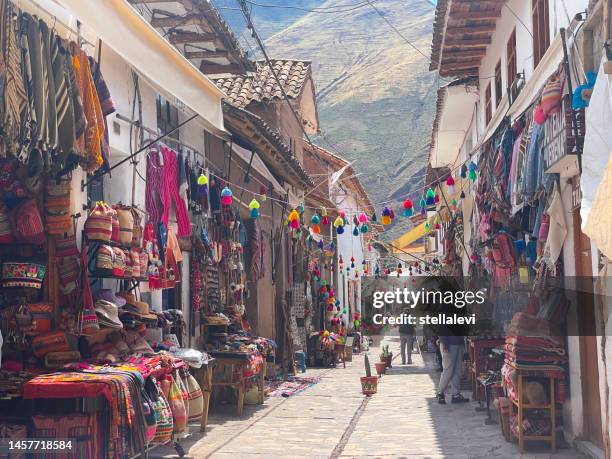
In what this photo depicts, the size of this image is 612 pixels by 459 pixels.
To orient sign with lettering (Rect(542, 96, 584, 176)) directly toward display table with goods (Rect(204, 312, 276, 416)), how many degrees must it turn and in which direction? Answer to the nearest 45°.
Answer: approximately 90° to its right

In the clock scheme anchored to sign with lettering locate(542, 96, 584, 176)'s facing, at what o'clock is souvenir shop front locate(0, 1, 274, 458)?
The souvenir shop front is roughly at 1 o'clock from the sign with lettering.

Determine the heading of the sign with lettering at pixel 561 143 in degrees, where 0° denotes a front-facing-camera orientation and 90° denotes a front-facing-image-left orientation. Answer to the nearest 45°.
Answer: approximately 45°
